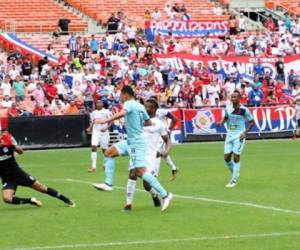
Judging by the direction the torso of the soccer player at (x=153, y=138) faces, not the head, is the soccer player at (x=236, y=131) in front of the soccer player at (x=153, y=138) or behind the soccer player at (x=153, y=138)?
behind

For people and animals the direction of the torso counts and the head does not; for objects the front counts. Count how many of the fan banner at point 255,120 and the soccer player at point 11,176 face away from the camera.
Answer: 0

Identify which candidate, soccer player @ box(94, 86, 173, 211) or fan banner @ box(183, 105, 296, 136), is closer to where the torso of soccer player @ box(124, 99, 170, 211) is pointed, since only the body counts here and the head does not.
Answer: the soccer player

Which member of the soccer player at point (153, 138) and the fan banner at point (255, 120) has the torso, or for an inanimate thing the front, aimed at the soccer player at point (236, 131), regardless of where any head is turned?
the fan banner

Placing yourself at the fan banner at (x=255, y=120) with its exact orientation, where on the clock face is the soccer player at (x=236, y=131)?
The soccer player is roughly at 12 o'clock from the fan banner.
